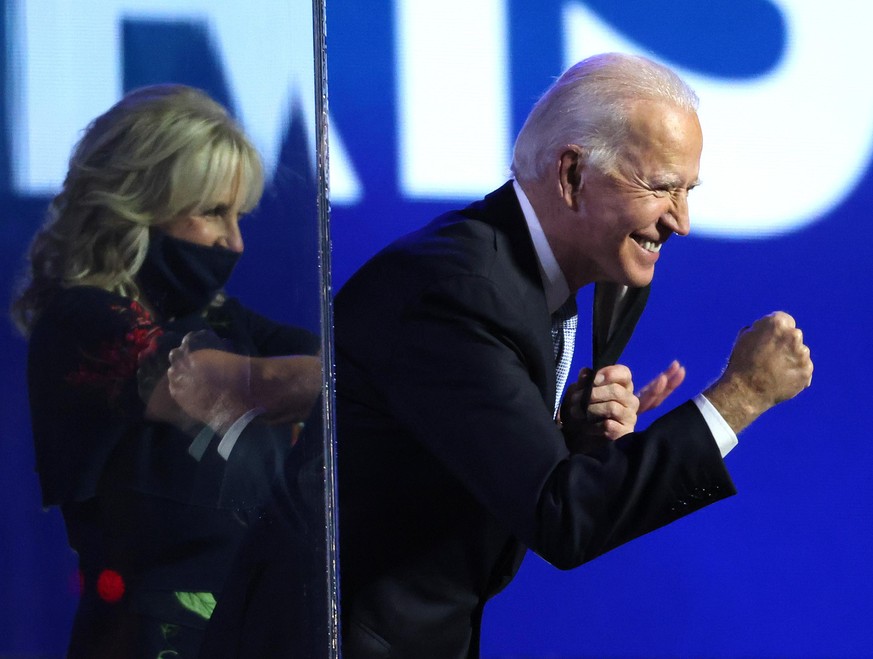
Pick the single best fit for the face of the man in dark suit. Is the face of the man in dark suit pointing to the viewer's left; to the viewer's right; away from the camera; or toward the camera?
to the viewer's right

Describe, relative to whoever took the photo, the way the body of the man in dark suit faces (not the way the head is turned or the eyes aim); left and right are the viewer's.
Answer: facing to the right of the viewer
